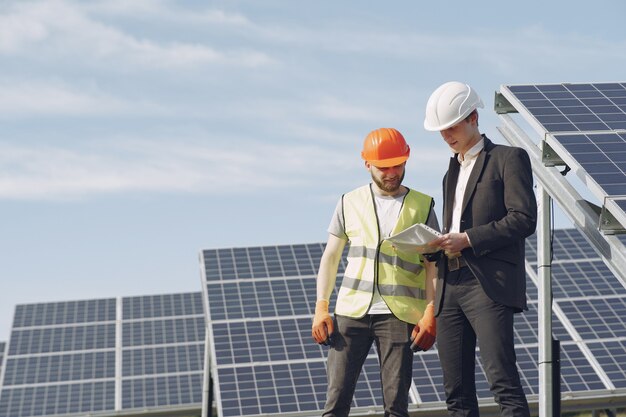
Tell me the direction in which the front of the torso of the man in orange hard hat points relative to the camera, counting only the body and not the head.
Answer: toward the camera

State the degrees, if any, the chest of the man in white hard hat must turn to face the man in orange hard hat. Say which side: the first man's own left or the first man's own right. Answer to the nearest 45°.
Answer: approximately 45° to the first man's own right

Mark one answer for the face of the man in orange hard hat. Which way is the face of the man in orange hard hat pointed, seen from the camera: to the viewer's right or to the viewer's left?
to the viewer's right

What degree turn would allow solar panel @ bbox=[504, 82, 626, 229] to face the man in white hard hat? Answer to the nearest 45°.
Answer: approximately 45° to its right

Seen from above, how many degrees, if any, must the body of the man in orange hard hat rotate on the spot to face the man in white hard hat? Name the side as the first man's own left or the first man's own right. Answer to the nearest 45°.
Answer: approximately 90° to the first man's own left

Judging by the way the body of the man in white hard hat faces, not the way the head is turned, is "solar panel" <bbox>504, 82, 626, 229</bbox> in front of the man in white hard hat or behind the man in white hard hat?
behind

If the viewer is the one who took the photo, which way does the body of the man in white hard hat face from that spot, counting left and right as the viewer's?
facing the viewer and to the left of the viewer

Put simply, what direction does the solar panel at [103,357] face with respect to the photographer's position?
facing the viewer
